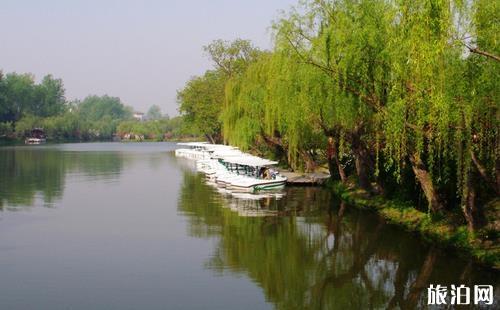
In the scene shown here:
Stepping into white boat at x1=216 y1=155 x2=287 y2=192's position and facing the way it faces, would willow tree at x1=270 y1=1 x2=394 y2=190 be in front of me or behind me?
in front

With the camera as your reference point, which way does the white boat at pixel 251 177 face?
facing the viewer and to the right of the viewer

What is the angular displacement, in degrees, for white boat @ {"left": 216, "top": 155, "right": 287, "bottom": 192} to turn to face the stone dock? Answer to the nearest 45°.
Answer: approximately 45° to its left

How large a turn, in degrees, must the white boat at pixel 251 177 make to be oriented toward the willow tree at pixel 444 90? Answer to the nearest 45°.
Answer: approximately 45° to its right
